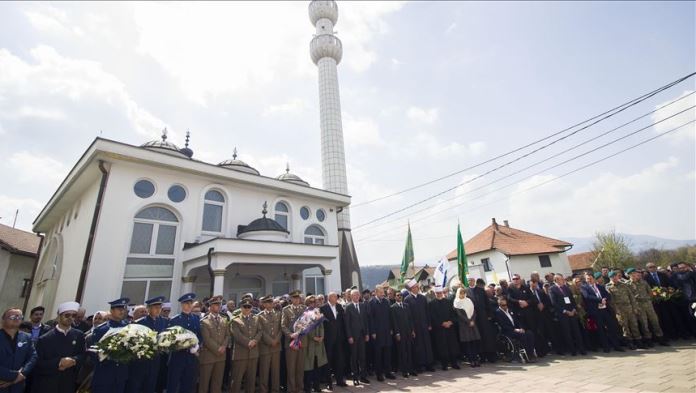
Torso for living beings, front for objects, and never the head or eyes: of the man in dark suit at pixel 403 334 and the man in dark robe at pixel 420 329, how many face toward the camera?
2

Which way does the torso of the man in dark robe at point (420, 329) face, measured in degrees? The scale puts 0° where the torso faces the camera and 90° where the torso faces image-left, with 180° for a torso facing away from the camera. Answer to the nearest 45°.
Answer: approximately 0°

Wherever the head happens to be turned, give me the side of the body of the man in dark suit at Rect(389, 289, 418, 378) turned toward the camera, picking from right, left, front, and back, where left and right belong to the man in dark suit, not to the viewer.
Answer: front

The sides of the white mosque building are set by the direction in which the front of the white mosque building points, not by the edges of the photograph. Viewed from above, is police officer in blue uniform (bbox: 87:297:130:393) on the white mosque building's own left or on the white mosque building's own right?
on the white mosque building's own right

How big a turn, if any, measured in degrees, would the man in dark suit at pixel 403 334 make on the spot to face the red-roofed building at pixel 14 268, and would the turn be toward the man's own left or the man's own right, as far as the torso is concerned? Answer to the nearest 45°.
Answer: approximately 90° to the man's own right

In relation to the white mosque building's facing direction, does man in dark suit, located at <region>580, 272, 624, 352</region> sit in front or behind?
in front

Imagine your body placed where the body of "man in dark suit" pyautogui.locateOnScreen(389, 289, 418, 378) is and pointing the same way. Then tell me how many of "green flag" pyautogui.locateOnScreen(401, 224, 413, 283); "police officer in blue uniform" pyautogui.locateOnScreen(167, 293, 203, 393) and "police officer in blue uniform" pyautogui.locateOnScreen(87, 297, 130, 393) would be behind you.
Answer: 1

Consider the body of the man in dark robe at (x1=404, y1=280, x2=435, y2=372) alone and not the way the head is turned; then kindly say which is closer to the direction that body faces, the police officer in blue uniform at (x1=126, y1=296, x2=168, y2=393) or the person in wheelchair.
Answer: the police officer in blue uniform

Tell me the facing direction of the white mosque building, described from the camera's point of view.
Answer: facing the viewer and to the right of the viewer

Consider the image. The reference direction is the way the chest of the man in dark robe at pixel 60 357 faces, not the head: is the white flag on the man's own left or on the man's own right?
on the man's own left

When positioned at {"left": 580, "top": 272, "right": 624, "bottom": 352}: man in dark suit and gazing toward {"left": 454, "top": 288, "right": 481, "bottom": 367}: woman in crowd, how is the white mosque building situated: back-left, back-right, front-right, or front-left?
front-right

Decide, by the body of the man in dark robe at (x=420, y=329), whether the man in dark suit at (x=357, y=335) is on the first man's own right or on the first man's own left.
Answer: on the first man's own right

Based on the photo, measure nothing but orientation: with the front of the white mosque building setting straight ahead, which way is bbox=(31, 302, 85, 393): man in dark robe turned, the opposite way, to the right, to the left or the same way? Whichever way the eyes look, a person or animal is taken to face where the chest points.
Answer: the same way

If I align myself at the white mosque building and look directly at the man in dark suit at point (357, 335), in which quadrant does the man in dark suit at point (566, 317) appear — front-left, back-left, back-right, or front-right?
front-left

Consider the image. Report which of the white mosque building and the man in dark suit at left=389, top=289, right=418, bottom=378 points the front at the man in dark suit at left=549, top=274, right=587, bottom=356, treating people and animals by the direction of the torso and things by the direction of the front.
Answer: the white mosque building

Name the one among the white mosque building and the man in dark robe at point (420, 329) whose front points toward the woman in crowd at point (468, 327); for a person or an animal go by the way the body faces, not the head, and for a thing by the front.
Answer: the white mosque building

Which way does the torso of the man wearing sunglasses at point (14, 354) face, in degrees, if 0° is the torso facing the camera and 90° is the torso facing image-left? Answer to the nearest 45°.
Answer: approximately 315°

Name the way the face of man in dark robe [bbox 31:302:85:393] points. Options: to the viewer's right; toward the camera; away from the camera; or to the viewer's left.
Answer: toward the camera

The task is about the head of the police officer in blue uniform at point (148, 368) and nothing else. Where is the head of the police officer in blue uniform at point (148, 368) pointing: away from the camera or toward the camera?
toward the camera
